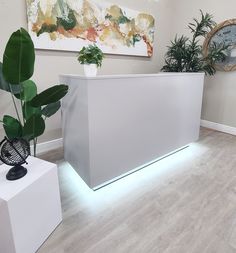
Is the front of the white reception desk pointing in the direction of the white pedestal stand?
no

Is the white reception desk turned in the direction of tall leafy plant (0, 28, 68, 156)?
no

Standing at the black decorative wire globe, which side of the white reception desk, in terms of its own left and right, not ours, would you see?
right

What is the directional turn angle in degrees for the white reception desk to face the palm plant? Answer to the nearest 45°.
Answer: approximately 90° to its left
